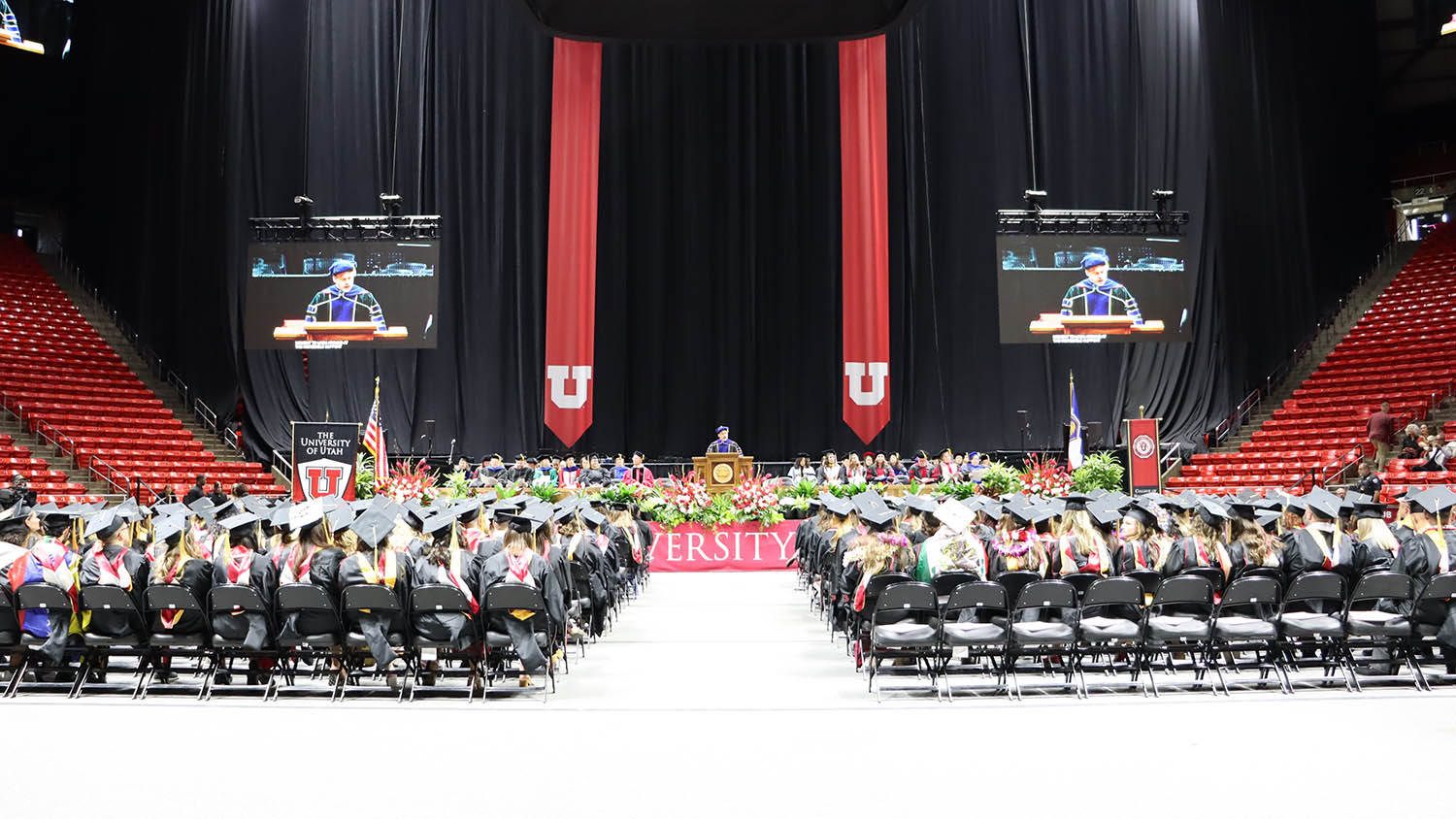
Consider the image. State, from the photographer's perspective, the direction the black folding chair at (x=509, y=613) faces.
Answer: facing away from the viewer

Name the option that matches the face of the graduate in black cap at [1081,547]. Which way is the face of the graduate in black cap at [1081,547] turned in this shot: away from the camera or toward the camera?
away from the camera

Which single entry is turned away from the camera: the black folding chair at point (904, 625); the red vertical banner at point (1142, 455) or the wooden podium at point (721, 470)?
the black folding chair

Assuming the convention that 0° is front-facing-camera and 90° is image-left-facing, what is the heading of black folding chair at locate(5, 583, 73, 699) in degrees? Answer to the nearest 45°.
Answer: approximately 180°

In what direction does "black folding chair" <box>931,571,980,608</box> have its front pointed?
away from the camera

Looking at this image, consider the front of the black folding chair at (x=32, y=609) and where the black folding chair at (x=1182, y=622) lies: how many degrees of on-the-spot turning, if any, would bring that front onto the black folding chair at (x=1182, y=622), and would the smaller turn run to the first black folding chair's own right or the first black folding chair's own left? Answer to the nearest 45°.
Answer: approximately 135° to the first black folding chair's own right

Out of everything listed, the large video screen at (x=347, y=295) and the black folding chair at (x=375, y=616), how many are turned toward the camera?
1

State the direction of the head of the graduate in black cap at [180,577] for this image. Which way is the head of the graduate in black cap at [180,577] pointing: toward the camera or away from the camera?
away from the camera

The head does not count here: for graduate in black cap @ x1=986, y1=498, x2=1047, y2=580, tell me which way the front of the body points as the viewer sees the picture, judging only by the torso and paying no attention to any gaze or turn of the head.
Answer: away from the camera

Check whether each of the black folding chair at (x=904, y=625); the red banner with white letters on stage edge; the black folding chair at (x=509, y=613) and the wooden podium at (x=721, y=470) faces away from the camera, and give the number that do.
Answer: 2

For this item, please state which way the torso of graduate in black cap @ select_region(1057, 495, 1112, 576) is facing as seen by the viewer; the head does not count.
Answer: away from the camera

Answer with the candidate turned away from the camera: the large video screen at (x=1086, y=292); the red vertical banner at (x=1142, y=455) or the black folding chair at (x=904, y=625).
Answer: the black folding chair

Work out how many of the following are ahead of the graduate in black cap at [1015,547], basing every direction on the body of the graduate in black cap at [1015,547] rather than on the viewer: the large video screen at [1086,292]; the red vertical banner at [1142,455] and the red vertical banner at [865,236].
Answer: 3

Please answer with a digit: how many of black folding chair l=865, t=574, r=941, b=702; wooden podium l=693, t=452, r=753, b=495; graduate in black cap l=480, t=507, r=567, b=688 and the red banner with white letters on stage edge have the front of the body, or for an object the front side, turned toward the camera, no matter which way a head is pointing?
2

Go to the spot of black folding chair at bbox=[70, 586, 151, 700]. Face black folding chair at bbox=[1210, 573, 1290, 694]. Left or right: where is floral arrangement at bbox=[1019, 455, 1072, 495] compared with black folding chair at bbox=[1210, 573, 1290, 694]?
left
